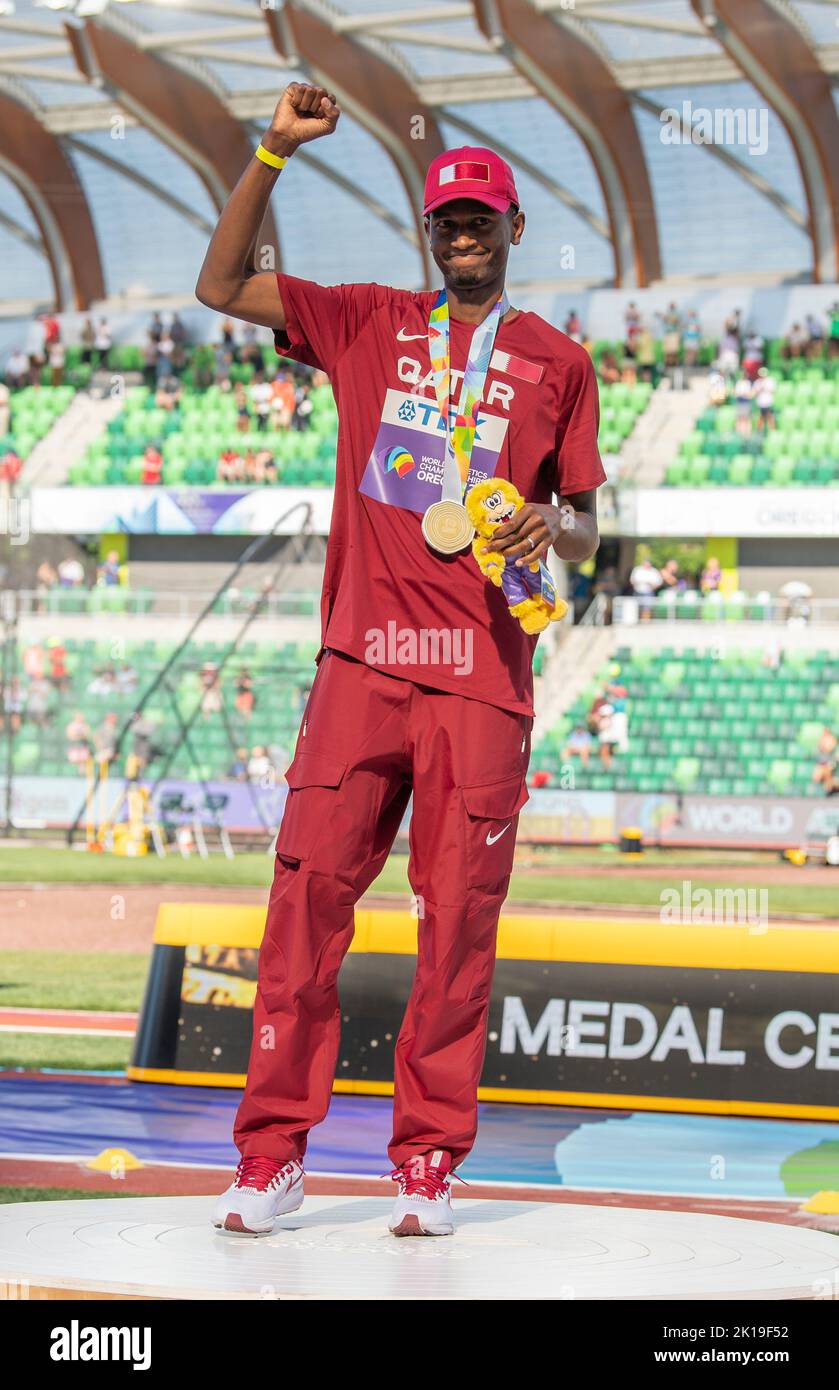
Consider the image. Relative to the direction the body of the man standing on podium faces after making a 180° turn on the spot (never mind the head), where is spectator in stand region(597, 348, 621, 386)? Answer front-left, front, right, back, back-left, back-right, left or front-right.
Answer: front

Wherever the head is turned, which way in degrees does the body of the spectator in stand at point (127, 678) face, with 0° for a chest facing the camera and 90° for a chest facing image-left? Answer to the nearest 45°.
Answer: approximately 0°

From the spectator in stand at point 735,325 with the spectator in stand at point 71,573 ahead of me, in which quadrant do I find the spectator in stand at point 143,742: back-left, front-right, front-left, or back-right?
front-left

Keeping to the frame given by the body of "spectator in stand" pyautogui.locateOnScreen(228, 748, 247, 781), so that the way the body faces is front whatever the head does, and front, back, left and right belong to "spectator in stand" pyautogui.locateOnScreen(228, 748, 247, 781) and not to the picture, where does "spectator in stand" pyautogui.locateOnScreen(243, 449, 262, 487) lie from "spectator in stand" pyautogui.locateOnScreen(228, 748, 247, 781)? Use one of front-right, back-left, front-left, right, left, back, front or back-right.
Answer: back

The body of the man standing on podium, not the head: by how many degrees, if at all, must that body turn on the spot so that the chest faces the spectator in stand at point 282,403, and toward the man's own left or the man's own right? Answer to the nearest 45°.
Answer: approximately 180°

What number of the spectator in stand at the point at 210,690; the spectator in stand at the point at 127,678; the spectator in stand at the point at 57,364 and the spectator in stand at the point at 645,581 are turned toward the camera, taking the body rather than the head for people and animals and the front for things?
4

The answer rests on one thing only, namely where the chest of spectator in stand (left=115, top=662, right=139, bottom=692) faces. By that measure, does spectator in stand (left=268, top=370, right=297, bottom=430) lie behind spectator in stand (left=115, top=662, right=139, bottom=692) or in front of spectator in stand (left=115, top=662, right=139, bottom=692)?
behind

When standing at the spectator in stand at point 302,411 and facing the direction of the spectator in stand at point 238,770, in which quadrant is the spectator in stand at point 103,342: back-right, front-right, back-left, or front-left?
back-right

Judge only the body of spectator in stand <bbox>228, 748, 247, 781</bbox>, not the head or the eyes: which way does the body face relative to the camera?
toward the camera

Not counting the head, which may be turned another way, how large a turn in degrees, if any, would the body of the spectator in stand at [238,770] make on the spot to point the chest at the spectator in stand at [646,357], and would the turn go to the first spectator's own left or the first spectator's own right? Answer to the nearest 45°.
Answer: approximately 135° to the first spectator's own left

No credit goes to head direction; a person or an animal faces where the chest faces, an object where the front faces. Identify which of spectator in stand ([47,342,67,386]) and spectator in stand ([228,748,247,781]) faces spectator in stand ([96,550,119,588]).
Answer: spectator in stand ([47,342,67,386])

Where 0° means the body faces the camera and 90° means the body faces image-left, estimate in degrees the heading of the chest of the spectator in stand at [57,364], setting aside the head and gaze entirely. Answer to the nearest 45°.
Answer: approximately 0°
